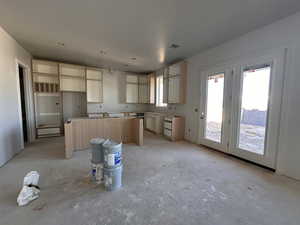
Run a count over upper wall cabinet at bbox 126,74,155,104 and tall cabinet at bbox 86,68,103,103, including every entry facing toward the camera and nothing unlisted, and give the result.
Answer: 2

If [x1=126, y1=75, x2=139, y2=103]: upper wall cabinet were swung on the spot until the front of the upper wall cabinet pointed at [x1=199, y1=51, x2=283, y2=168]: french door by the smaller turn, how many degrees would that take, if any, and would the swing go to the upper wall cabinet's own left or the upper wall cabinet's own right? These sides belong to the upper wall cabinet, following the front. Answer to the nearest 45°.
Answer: approximately 45° to the upper wall cabinet's own left

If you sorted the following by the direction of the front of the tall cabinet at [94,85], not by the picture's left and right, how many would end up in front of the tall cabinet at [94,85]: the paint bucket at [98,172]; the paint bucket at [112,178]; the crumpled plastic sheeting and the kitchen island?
4

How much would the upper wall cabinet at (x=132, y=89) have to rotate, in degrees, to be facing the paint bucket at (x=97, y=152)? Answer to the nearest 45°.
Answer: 0° — it already faces it

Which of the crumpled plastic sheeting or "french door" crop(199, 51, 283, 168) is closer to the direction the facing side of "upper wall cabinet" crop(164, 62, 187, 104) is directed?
the crumpled plastic sheeting

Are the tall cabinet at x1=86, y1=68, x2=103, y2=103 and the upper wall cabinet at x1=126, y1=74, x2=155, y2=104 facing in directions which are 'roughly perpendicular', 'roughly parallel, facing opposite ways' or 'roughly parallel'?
roughly parallel

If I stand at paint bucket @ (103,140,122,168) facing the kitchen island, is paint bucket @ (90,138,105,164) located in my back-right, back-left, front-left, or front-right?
front-left

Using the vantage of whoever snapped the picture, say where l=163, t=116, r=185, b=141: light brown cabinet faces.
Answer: facing the viewer and to the left of the viewer

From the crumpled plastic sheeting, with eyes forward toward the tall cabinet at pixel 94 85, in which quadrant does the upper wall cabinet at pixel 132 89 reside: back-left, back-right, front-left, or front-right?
front-right

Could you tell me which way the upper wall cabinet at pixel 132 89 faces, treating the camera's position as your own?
facing the viewer

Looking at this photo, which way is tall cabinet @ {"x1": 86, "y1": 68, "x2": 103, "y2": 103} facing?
toward the camera

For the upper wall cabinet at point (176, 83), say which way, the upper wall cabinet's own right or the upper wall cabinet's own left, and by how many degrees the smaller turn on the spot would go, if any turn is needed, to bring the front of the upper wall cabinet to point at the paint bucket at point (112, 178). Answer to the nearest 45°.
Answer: approximately 45° to the upper wall cabinet's own left

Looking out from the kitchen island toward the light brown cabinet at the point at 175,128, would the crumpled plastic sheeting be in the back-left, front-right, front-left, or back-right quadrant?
back-right

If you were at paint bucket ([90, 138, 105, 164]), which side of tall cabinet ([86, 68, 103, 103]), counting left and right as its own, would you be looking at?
front

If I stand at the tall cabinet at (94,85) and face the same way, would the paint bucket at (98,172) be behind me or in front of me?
in front

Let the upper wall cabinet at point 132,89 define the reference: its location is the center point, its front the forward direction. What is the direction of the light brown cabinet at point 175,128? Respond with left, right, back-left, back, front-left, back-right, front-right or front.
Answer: front-left
